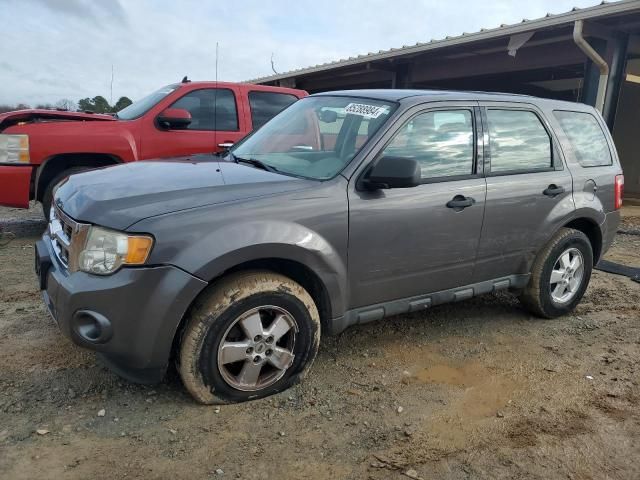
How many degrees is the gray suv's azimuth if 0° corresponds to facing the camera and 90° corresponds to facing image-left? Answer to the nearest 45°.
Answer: approximately 45°

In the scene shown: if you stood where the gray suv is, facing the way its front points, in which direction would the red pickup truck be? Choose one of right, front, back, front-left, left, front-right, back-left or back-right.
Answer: right

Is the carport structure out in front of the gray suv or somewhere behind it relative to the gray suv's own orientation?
behind
